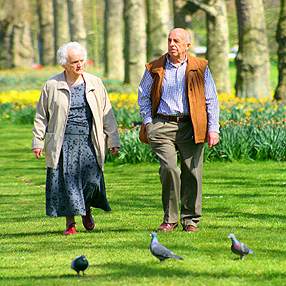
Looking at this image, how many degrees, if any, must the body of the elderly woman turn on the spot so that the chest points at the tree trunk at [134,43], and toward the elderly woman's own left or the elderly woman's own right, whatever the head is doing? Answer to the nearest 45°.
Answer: approximately 180°

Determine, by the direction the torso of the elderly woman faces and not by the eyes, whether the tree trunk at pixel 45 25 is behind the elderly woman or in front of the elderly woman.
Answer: behind

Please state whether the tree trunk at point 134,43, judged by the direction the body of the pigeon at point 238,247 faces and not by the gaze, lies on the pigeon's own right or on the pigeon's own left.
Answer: on the pigeon's own right

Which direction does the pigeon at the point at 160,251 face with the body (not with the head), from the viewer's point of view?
to the viewer's left

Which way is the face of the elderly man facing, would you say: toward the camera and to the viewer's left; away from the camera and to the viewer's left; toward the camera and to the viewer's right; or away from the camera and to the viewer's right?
toward the camera and to the viewer's left

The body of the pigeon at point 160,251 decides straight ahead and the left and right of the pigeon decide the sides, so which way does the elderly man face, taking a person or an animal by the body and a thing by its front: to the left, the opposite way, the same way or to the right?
to the left

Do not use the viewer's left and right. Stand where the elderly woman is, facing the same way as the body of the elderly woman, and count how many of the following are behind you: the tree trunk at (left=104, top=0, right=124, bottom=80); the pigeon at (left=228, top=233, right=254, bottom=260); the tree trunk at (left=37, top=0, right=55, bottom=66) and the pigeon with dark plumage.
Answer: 2

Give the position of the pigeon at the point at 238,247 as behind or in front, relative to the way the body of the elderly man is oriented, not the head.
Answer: in front

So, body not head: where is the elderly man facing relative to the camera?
toward the camera

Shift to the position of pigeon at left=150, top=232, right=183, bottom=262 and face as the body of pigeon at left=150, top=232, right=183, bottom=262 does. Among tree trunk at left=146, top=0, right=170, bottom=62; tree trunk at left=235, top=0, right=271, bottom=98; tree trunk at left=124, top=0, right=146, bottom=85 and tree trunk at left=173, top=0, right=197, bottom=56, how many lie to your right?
4

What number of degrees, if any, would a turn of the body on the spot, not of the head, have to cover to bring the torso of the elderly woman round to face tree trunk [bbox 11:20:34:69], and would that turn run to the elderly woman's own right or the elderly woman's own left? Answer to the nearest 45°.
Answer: approximately 180°

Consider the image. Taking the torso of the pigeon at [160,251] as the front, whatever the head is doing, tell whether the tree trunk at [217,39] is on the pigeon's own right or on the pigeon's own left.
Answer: on the pigeon's own right

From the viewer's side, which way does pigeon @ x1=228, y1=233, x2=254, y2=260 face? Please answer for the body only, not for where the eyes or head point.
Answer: to the viewer's left
